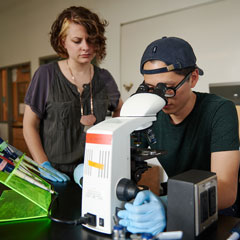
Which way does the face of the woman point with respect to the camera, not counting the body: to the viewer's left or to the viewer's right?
to the viewer's right

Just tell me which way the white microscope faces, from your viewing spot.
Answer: facing away from the viewer and to the right of the viewer

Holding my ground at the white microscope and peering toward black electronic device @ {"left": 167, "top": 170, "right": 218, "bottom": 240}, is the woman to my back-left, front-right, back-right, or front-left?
back-left

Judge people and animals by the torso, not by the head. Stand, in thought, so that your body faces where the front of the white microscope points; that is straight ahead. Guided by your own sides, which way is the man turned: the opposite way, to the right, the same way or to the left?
the opposite way

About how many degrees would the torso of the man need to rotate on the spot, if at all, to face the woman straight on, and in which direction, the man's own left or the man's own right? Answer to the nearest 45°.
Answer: approximately 90° to the man's own right

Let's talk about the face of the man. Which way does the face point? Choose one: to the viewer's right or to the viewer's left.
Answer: to the viewer's left
